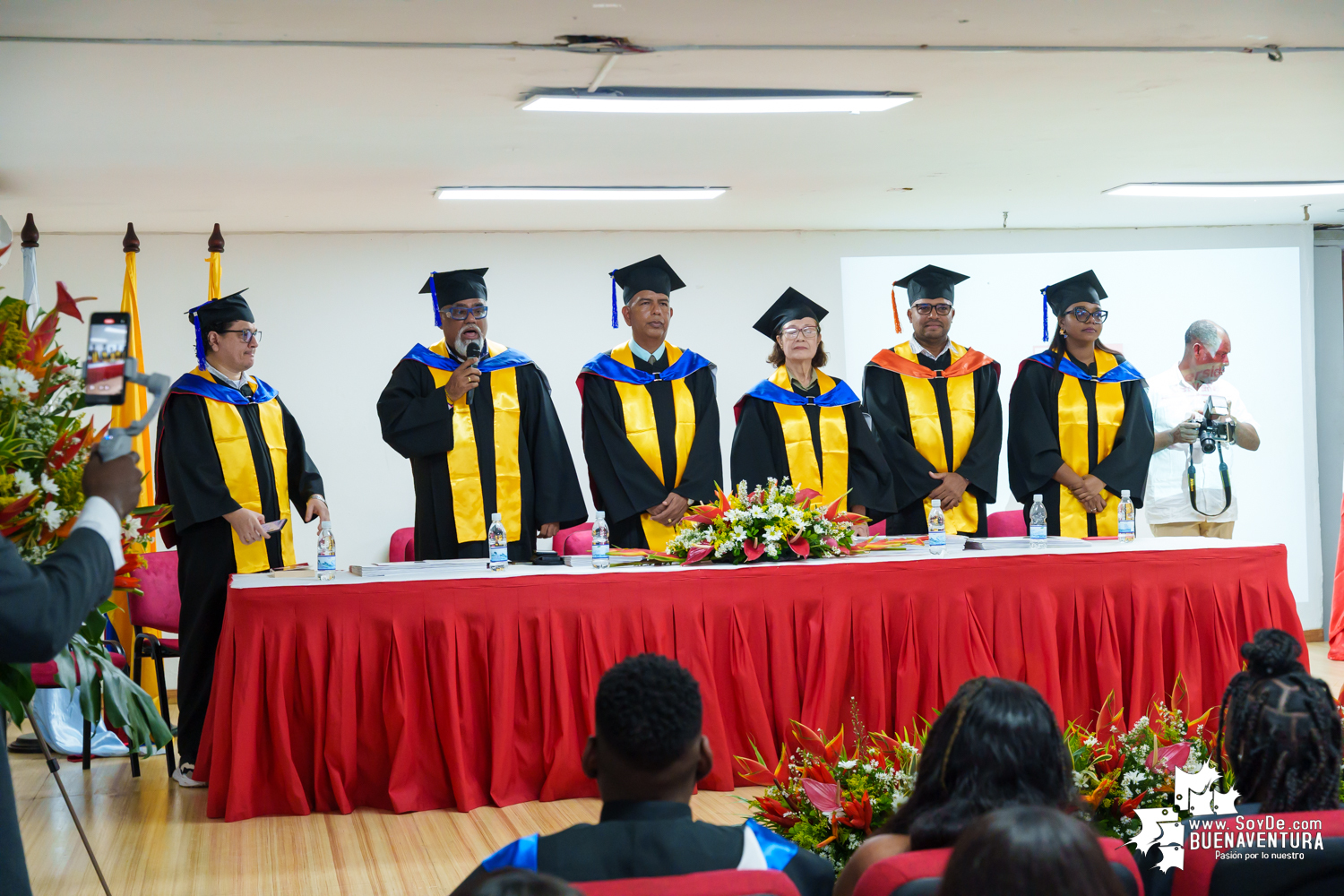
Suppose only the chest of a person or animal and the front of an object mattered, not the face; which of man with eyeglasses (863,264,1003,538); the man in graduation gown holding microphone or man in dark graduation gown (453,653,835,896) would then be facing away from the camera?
the man in dark graduation gown

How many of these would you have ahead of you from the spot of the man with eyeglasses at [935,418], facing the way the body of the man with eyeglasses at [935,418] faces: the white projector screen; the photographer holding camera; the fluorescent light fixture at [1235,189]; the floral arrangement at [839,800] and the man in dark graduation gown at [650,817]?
2

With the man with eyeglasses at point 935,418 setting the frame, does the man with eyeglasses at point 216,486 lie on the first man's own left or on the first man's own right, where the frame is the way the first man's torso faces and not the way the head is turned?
on the first man's own right

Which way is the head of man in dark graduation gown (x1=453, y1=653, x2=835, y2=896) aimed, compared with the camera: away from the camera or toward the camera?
away from the camera

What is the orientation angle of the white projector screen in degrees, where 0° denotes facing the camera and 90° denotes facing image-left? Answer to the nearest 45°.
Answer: approximately 0°

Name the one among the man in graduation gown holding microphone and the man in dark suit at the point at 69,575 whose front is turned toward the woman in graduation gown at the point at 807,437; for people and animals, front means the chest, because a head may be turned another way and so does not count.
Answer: the man in dark suit

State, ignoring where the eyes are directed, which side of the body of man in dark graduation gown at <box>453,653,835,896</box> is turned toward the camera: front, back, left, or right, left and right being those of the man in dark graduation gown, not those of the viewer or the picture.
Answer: back
